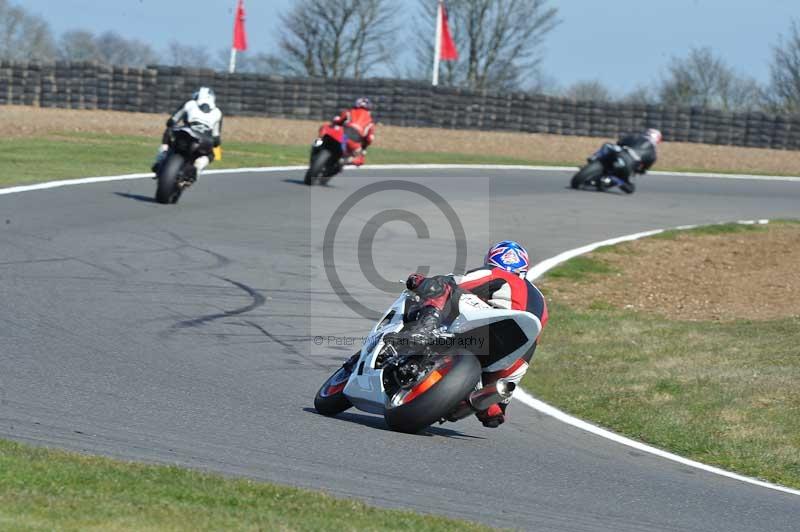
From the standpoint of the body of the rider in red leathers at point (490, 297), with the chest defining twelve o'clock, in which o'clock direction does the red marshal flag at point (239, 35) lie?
The red marshal flag is roughly at 1 o'clock from the rider in red leathers.

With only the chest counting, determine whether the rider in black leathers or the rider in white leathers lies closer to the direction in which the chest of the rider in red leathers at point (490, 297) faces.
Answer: the rider in white leathers

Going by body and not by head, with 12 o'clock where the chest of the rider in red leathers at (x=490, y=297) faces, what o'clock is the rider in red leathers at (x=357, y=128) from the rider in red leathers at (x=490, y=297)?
the rider in red leathers at (x=357, y=128) is roughly at 1 o'clock from the rider in red leathers at (x=490, y=297).

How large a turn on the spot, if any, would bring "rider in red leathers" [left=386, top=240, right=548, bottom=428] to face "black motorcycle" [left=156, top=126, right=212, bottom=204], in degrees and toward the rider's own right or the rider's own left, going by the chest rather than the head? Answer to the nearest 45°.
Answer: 0° — they already face it

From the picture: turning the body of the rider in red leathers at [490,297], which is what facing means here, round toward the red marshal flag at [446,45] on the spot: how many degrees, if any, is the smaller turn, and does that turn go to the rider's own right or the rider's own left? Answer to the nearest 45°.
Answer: approximately 45° to the rider's own right

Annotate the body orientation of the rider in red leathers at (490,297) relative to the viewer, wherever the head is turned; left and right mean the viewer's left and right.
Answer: facing away from the viewer and to the left of the viewer

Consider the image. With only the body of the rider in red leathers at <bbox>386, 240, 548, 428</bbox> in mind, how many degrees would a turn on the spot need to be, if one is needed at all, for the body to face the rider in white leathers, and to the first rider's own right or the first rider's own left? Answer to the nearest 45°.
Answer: approximately 45° to the first rider's own right

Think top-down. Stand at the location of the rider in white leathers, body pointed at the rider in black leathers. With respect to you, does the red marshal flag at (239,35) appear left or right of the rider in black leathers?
left

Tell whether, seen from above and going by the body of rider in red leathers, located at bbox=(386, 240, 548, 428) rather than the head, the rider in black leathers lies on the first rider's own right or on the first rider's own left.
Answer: on the first rider's own right
